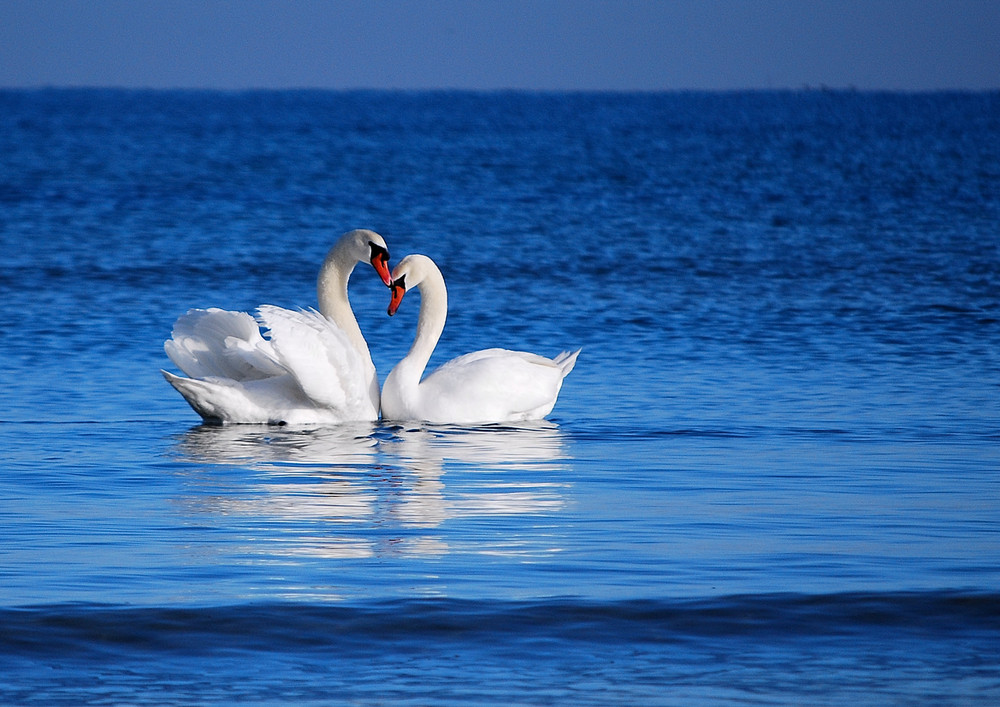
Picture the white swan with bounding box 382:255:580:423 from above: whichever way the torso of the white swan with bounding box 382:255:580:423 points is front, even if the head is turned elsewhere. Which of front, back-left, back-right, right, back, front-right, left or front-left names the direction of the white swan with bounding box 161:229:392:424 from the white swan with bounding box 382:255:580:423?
front

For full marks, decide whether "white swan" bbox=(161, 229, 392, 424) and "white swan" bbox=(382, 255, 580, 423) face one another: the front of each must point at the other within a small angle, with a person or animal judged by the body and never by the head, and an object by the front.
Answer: yes

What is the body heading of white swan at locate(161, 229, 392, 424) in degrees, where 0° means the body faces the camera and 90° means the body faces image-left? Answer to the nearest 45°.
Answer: approximately 270°

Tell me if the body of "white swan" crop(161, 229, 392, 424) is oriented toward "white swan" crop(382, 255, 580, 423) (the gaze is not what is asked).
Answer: yes

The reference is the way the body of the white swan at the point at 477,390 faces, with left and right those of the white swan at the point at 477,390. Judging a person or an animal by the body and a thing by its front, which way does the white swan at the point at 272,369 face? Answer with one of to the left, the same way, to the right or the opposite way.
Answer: the opposite way

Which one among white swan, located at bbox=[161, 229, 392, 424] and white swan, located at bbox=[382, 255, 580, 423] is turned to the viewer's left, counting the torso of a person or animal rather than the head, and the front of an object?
white swan, located at bbox=[382, 255, 580, 423]

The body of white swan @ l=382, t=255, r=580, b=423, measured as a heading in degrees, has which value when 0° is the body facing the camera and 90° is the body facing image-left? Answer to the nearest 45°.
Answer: approximately 90°

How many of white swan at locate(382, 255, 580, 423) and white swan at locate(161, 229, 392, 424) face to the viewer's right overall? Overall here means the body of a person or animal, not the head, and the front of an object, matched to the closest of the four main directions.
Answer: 1
